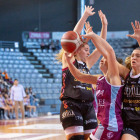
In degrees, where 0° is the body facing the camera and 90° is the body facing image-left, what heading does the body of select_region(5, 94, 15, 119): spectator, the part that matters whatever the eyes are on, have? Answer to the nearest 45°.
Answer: approximately 315°

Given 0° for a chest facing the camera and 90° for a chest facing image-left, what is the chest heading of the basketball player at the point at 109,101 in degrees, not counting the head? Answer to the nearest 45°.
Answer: approximately 45°

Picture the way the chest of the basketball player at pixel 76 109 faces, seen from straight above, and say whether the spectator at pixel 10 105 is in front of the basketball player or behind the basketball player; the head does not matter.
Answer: behind

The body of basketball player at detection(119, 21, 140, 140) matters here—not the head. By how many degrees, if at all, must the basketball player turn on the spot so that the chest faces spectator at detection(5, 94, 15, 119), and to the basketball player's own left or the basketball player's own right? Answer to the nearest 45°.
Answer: approximately 135° to the basketball player's own right

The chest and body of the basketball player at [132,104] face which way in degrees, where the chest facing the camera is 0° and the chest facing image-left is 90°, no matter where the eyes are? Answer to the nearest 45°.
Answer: approximately 0°
